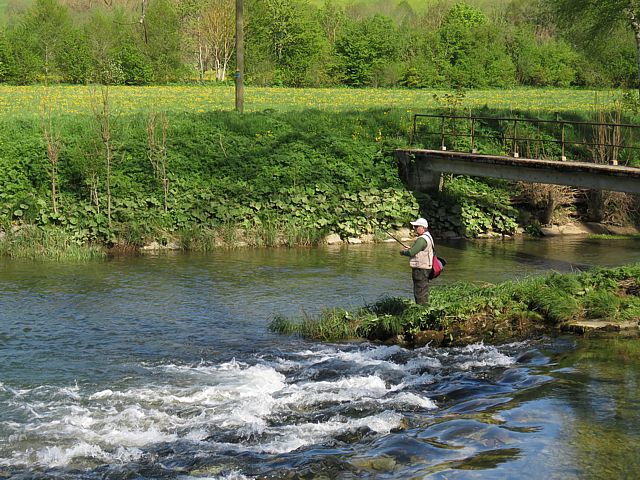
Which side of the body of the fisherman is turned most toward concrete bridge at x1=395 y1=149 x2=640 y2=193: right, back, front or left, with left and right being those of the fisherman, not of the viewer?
right

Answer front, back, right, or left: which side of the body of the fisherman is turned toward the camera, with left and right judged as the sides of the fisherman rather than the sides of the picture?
left

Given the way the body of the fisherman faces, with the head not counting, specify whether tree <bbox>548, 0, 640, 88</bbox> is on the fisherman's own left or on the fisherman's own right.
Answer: on the fisherman's own right

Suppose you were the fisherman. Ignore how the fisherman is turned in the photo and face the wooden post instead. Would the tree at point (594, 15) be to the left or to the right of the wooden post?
right

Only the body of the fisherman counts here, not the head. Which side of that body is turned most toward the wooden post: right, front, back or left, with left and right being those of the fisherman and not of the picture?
right
